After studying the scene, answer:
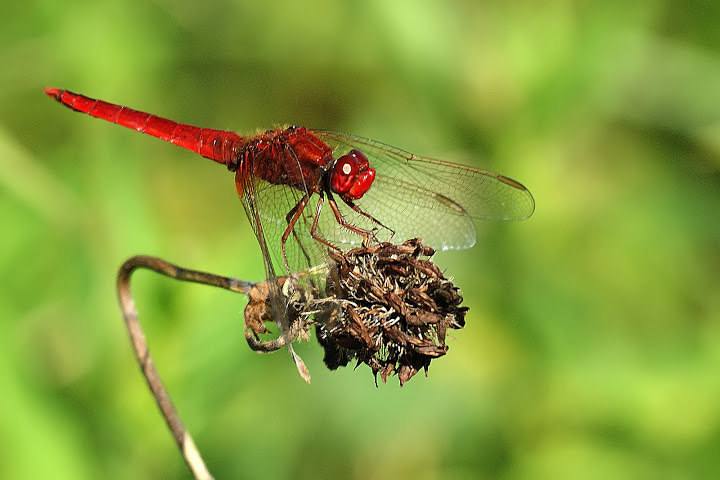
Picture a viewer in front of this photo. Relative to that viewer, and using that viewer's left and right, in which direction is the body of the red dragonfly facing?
facing the viewer and to the right of the viewer
